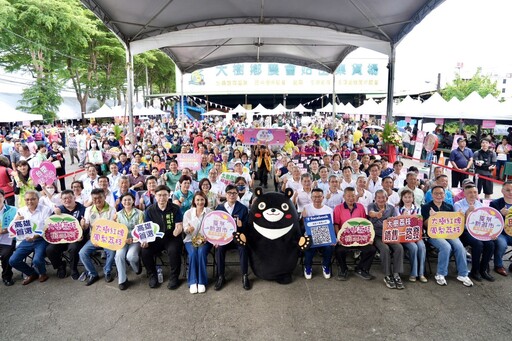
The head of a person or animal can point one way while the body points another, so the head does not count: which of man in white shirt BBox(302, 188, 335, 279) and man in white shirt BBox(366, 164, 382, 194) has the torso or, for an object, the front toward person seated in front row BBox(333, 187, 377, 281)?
man in white shirt BBox(366, 164, 382, 194)

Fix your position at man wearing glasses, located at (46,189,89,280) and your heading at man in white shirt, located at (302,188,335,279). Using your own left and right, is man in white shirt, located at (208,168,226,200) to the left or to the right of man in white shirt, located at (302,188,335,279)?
left

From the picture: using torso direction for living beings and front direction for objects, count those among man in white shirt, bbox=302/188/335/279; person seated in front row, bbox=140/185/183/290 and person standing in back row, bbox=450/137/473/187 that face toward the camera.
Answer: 3

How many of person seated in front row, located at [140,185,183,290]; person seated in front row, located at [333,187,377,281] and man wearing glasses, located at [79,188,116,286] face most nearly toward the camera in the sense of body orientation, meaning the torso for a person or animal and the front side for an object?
3

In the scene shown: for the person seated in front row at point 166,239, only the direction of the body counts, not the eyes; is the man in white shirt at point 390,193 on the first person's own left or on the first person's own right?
on the first person's own left
